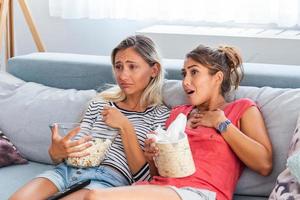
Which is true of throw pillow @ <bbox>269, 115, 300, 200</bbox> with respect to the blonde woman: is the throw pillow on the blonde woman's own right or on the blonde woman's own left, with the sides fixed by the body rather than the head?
on the blonde woman's own left

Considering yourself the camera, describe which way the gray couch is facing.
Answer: facing the viewer

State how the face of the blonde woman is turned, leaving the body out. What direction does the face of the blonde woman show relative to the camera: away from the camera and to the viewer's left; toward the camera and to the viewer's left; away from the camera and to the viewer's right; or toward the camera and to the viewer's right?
toward the camera and to the viewer's left

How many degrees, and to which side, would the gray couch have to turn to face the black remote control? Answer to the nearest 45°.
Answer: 0° — it already faces it

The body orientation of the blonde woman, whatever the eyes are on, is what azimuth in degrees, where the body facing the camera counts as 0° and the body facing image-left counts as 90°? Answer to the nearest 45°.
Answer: approximately 45°

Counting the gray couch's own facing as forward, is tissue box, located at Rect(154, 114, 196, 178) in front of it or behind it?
in front
